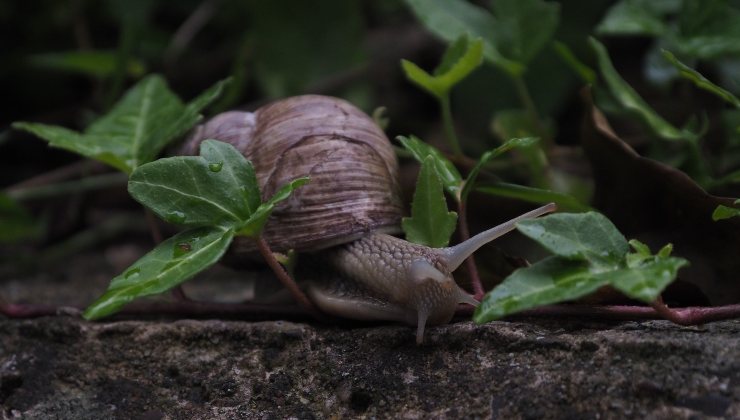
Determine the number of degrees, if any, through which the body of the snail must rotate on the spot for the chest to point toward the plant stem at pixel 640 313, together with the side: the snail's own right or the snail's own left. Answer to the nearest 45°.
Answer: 0° — it already faces it

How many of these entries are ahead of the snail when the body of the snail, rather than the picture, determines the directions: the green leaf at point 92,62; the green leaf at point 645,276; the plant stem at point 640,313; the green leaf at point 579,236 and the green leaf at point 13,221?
3

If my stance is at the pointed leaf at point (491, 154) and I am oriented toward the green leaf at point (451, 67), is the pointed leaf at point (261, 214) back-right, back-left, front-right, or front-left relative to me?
back-left

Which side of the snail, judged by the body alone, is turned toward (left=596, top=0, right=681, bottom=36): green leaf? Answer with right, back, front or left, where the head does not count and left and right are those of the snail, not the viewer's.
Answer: left

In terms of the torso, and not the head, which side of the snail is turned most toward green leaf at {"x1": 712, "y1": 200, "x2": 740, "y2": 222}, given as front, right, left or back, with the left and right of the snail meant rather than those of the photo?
front

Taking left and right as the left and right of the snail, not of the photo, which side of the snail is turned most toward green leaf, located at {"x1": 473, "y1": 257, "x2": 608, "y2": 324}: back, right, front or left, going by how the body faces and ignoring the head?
front

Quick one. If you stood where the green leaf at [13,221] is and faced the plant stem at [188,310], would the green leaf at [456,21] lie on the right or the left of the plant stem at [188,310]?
left

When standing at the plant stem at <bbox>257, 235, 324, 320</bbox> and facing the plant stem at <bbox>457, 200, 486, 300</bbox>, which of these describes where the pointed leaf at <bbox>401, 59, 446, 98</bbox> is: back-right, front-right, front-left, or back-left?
front-left

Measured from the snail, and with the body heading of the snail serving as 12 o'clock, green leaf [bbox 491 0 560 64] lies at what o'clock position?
The green leaf is roughly at 9 o'clock from the snail.
